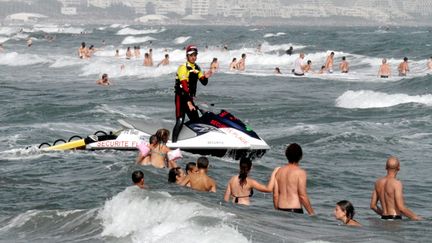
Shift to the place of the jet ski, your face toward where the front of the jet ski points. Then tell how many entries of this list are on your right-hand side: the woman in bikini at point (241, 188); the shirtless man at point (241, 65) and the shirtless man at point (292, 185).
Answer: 2

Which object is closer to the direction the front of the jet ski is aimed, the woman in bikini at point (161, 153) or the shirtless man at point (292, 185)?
the shirtless man

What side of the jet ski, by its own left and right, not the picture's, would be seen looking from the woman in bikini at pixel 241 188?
right

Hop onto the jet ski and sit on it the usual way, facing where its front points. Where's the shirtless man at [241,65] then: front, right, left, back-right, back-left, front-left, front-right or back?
left

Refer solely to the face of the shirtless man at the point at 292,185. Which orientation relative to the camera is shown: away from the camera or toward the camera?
away from the camera

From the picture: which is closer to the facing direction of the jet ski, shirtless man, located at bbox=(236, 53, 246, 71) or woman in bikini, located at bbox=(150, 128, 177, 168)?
the shirtless man

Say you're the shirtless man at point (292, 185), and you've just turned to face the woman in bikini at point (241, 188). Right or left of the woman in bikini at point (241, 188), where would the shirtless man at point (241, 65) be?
right

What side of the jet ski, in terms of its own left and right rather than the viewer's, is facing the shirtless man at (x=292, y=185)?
right

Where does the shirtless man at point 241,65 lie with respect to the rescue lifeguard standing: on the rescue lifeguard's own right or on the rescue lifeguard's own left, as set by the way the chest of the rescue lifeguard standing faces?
on the rescue lifeguard's own left

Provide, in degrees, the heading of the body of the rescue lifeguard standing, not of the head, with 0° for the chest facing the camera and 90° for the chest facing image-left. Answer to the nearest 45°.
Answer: approximately 315°

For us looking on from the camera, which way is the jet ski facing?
facing to the right of the viewer
